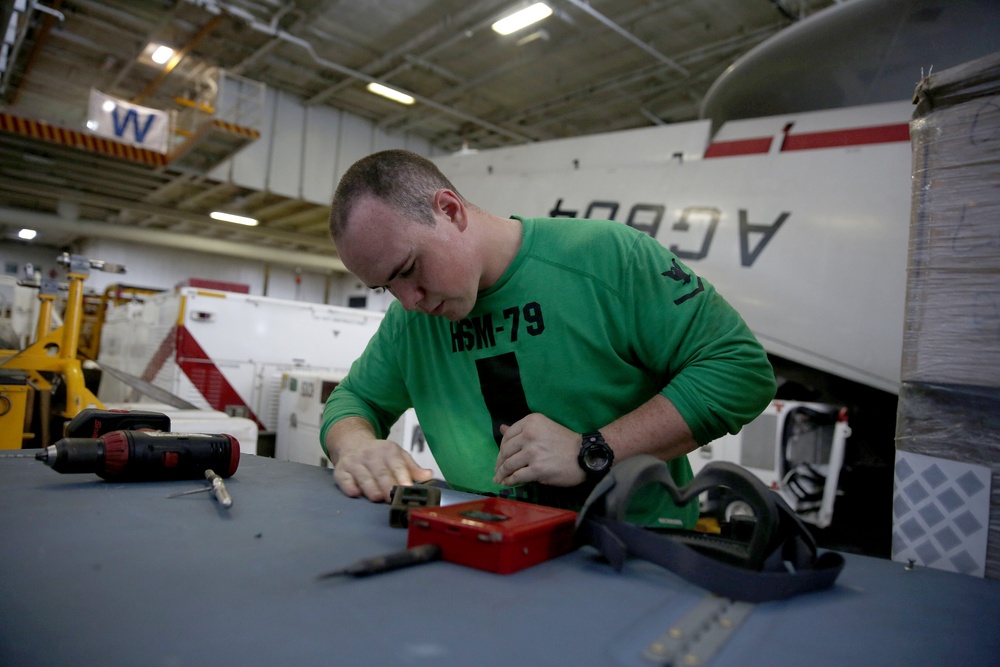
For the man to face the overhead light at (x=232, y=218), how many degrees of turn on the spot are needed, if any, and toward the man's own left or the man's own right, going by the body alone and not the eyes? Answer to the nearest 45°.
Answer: approximately 90° to the man's own right

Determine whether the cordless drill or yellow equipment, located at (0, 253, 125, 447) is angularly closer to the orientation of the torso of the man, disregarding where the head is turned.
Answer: the cordless drill

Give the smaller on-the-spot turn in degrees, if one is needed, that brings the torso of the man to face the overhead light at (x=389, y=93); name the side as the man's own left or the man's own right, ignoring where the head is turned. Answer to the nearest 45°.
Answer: approximately 135° to the man's own right

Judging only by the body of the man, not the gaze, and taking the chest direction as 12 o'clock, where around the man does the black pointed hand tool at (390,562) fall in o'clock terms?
The black pointed hand tool is roughly at 11 o'clock from the man.

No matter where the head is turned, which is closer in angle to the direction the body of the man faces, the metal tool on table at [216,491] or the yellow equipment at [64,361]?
the metal tool on table

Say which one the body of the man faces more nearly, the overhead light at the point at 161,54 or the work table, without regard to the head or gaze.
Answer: the work table

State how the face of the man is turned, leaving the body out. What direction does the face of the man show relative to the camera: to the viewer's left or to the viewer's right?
to the viewer's left

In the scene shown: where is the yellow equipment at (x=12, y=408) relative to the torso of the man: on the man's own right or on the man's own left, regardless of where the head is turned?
on the man's own right

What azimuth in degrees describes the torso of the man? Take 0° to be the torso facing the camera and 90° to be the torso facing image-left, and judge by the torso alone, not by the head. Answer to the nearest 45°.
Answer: approximately 45°
